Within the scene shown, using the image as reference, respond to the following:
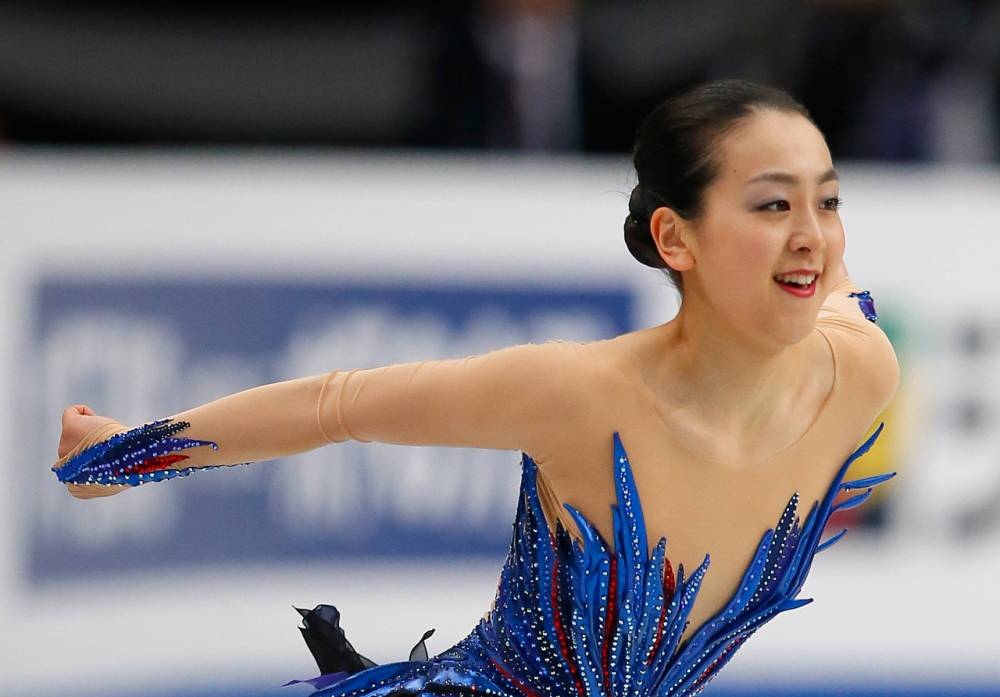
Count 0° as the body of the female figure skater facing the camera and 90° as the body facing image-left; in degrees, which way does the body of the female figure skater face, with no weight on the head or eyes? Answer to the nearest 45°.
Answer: approximately 315°
